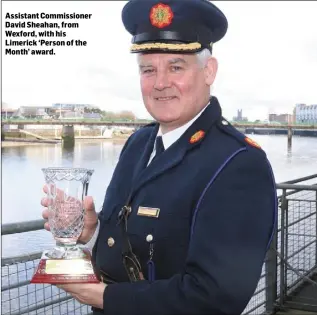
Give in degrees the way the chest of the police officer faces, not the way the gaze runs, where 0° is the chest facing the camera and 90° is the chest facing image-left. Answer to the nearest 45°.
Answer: approximately 45°
